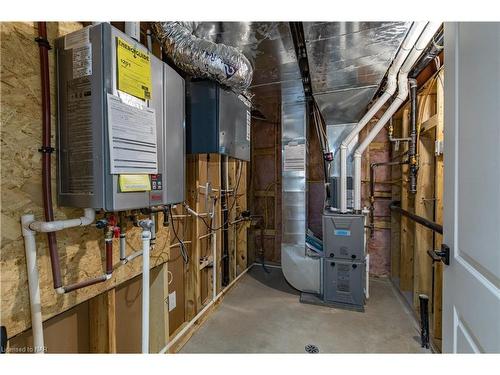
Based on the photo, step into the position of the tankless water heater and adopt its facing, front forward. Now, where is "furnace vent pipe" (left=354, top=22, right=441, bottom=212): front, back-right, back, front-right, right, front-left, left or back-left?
front-left

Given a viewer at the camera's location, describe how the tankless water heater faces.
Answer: facing the viewer and to the right of the viewer

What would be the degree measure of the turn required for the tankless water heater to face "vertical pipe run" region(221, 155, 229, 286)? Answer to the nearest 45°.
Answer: approximately 90° to its left

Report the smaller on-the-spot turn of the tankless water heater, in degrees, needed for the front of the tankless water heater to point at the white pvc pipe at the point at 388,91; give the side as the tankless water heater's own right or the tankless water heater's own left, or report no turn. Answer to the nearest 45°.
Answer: approximately 45° to the tankless water heater's own left

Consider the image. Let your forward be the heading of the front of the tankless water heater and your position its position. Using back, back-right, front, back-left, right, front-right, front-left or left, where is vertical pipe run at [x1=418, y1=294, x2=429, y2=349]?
front-left

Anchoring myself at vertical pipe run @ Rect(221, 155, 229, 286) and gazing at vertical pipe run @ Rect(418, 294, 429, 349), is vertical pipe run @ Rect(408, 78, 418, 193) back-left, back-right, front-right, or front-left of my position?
front-left

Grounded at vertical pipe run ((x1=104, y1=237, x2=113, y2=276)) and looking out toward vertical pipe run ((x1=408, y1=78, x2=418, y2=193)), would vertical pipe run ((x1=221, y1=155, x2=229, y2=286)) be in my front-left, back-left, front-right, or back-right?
front-left
